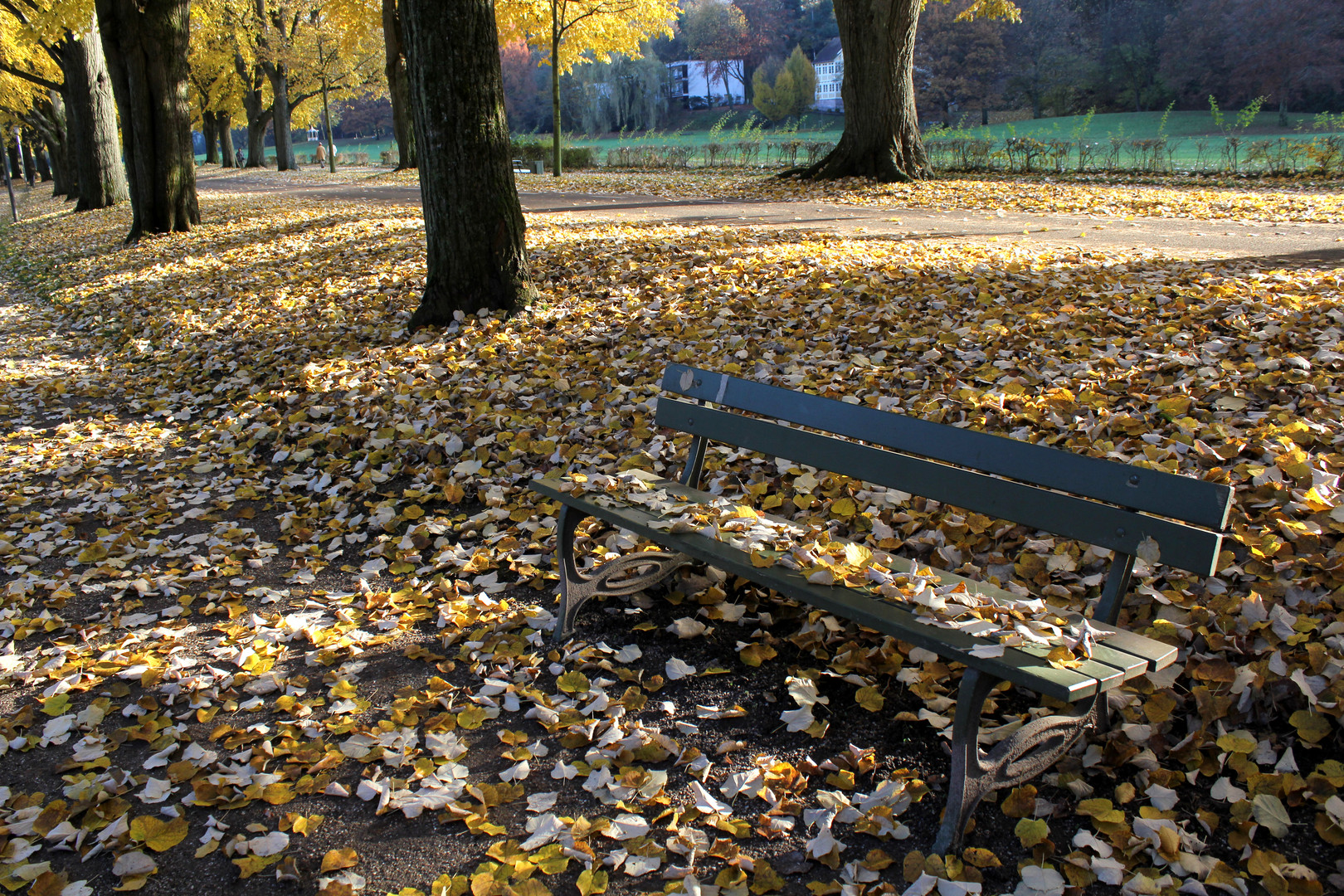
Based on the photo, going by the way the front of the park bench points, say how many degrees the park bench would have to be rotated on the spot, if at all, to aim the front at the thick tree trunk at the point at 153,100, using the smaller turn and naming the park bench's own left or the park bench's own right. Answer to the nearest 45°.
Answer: approximately 90° to the park bench's own right

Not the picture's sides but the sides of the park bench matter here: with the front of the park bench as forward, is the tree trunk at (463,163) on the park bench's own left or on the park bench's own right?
on the park bench's own right

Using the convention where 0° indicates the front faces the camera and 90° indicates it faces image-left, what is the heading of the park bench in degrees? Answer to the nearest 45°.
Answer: approximately 45°

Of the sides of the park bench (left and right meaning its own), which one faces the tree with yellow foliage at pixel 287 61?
right

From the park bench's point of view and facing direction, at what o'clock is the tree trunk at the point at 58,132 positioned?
The tree trunk is roughly at 3 o'clock from the park bench.
